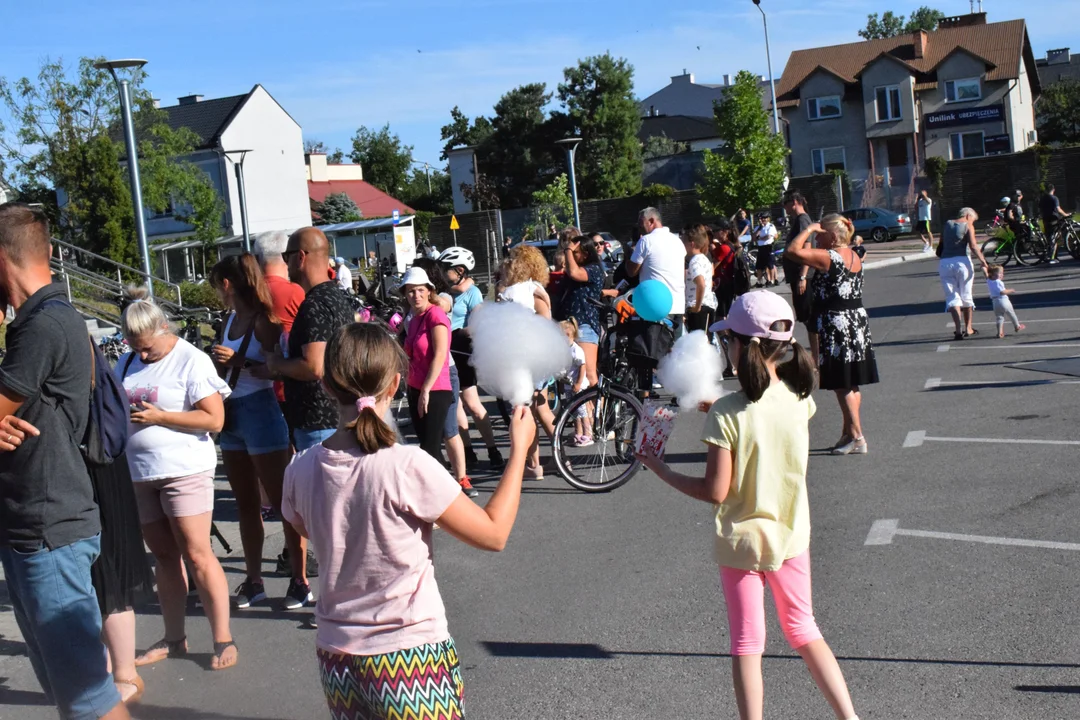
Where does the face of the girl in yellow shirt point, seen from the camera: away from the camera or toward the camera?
away from the camera

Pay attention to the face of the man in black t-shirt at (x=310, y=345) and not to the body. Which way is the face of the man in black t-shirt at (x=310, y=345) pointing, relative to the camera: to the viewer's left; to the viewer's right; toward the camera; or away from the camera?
to the viewer's left

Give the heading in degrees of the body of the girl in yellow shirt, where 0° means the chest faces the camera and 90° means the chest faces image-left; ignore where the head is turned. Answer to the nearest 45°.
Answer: approximately 135°

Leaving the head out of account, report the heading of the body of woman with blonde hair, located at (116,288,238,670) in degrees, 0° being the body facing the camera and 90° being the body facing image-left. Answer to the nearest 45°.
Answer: approximately 45°

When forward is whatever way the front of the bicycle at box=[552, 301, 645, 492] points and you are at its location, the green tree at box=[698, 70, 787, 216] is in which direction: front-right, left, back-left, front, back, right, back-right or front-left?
back-right

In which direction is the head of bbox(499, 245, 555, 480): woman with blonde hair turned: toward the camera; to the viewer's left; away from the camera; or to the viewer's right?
away from the camera

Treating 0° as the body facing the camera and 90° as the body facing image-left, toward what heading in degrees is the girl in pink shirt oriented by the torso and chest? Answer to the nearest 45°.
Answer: approximately 180°
